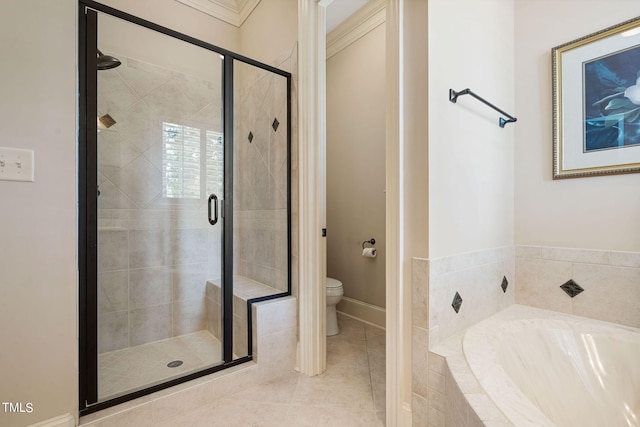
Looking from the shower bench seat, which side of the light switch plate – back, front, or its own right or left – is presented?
left

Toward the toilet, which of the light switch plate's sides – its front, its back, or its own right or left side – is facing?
left

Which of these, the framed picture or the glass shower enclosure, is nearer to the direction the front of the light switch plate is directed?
the framed picture
